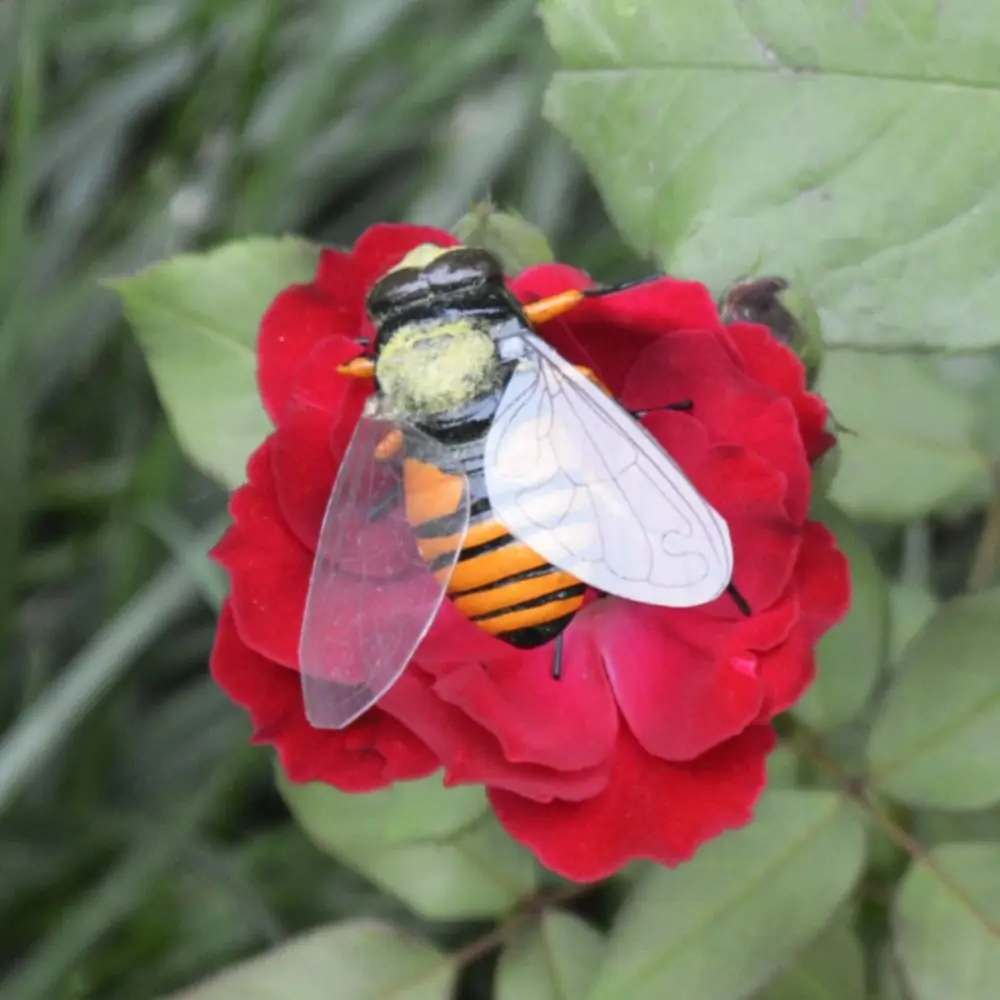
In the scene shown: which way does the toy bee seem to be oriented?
away from the camera
